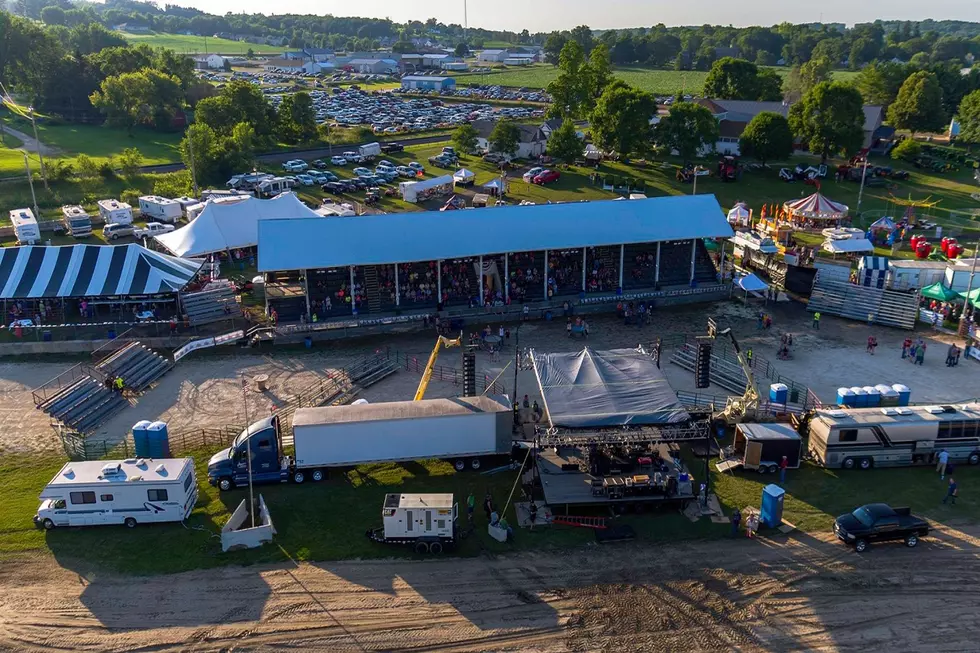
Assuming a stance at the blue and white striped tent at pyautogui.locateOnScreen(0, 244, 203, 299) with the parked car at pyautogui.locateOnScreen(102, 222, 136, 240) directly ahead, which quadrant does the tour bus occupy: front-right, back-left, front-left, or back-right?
back-right

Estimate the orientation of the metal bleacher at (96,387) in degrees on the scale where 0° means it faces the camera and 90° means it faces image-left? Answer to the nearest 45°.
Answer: approximately 315°

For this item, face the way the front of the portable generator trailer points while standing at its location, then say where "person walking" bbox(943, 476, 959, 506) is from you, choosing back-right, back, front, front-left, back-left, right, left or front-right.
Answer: back

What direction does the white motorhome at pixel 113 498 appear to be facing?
to the viewer's left

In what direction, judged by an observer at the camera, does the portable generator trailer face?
facing to the left of the viewer

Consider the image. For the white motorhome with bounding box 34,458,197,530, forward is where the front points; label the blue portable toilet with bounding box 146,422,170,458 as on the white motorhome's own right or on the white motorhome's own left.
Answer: on the white motorhome's own right

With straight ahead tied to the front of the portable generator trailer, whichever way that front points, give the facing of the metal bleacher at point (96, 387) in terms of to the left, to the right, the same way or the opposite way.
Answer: the opposite way

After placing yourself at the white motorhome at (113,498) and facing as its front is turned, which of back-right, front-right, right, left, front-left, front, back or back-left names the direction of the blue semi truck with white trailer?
back

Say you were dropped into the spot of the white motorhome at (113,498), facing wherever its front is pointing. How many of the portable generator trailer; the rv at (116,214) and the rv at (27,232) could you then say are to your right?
2

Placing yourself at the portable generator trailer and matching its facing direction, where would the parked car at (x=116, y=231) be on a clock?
The parked car is roughly at 2 o'clock from the portable generator trailer.

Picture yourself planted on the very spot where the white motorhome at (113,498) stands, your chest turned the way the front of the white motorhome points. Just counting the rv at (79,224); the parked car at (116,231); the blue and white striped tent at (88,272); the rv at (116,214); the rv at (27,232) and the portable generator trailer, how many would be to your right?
5

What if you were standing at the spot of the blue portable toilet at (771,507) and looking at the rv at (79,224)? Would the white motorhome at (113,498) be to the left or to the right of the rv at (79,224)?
left

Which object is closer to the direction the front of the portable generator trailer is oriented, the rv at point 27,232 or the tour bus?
the rv
